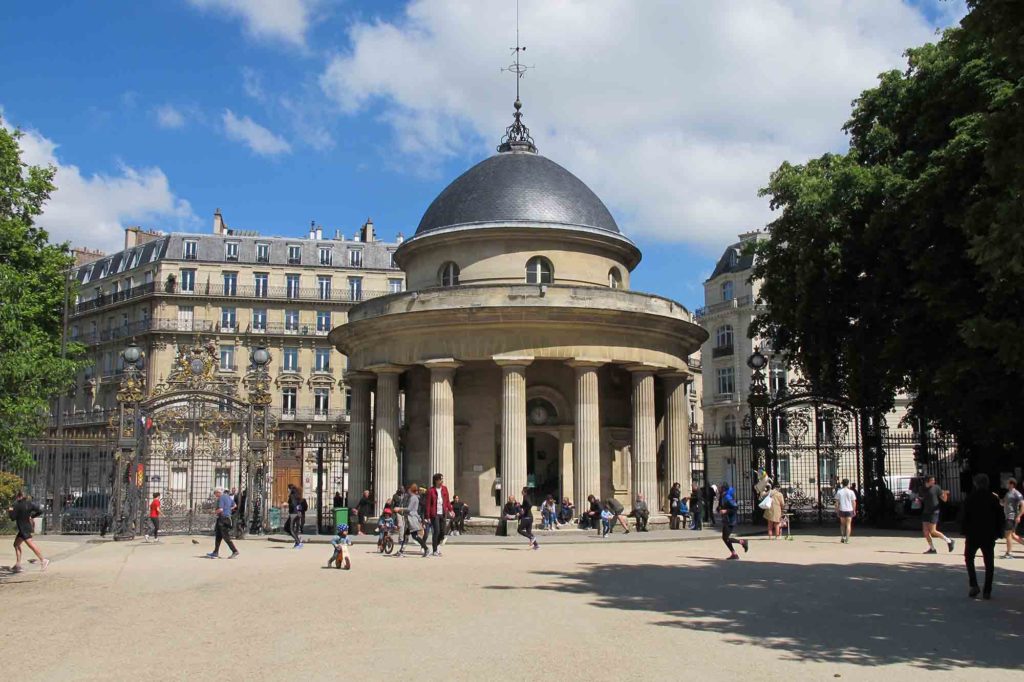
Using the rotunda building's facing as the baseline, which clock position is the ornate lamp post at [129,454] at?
The ornate lamp post is roughly at 3 o'clock from the rotunda building.

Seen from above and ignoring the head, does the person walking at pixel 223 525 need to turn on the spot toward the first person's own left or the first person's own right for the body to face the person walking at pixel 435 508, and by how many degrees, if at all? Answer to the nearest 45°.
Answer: approximately 180°

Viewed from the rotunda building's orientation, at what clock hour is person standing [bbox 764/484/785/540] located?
The person standing is roughly at 10 o'clock from the rotunda building.

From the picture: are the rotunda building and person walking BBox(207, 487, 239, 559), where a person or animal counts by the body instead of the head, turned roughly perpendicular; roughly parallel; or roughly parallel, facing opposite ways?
roughly perpendicular

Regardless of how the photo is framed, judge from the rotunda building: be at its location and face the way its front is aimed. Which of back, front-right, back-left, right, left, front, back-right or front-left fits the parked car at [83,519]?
right

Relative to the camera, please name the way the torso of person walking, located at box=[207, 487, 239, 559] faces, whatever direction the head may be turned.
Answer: to the viewer's left

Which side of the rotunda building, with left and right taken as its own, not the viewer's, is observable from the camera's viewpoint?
front
